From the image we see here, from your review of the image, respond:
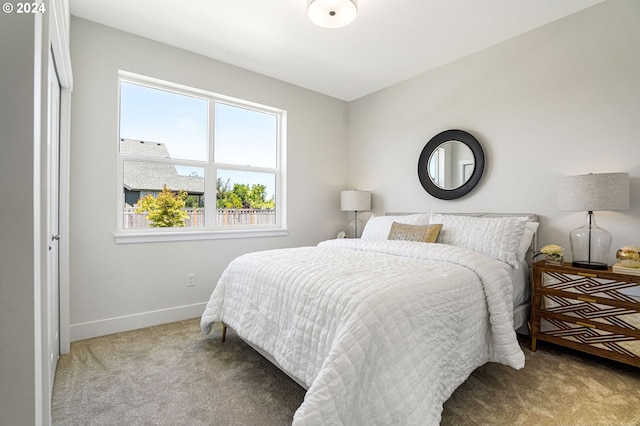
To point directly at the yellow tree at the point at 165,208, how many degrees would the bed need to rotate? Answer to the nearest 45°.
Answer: approximately 90° to its right

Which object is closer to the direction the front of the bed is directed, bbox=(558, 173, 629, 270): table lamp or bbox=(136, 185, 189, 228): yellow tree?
the yellow tree

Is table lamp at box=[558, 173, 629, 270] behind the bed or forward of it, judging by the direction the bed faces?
behind

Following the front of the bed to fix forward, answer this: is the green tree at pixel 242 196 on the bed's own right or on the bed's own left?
on the bed's own right

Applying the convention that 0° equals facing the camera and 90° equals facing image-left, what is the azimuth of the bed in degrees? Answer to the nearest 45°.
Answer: approximately 45°

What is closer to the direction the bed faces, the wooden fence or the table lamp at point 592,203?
the wooden fence

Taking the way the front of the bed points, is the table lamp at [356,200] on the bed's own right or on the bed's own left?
on the bed's own right

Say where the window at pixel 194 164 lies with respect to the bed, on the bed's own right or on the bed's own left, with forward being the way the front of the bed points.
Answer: on the bed's own right

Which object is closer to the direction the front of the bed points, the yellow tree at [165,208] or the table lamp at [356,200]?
the yellow tree

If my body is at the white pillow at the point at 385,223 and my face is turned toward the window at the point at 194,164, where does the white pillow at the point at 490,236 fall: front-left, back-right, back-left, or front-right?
back-left

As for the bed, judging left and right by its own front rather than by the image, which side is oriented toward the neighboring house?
right
